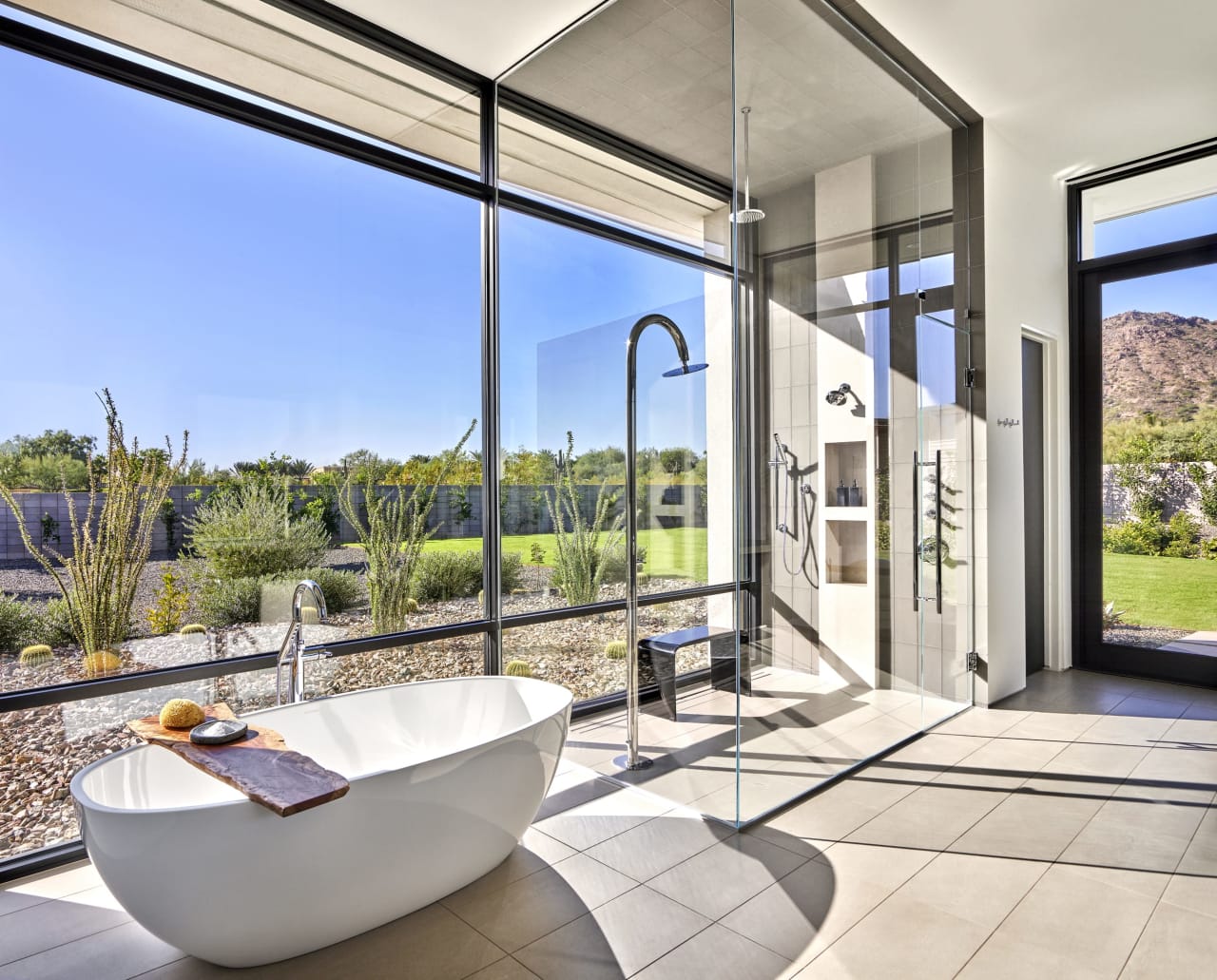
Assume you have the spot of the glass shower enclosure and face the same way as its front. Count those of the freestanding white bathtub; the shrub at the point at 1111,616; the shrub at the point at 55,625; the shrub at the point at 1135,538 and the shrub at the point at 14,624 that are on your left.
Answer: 2

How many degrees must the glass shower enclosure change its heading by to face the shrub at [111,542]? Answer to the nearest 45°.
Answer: approximately 135° to its right

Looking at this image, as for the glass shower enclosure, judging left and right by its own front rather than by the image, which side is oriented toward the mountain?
left

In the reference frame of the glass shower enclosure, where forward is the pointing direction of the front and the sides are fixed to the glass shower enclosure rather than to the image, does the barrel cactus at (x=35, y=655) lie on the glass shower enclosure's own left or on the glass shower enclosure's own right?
on the glass shower enclosure's own right

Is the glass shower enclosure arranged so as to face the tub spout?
no

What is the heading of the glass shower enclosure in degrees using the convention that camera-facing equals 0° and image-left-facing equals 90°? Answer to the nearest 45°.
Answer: approximately 315°

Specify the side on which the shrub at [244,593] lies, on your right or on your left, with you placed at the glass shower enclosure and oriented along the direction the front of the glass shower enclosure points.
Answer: on your right

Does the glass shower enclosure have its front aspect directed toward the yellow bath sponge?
no

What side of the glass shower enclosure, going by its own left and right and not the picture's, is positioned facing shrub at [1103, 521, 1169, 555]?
left

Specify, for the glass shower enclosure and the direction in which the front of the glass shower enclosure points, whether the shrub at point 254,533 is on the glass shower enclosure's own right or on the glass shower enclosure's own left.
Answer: on the glass shower enclosure's own right

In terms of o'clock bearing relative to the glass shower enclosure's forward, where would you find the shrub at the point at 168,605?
The shrub is roughly at 4 o'clock from the glass shower enclosure.

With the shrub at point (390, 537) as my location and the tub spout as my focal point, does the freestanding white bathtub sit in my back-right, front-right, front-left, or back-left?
front-left

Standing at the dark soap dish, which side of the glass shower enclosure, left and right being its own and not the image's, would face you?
right

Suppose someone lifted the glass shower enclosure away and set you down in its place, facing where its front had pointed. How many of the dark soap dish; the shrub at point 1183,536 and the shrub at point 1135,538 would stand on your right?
1

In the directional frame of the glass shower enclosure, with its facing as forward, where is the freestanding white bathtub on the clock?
The freestanding white bathtub is roughly at 3 o'clock from the glass shower enclosure.

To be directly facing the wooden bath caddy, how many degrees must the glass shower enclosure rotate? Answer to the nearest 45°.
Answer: approximately 90° to its right

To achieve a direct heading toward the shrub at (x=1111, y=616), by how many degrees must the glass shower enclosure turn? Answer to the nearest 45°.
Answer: approximately 90° to its left

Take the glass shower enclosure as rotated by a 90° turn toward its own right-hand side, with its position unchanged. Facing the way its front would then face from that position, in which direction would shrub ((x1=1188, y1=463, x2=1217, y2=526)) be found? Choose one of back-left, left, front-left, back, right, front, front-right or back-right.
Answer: back
